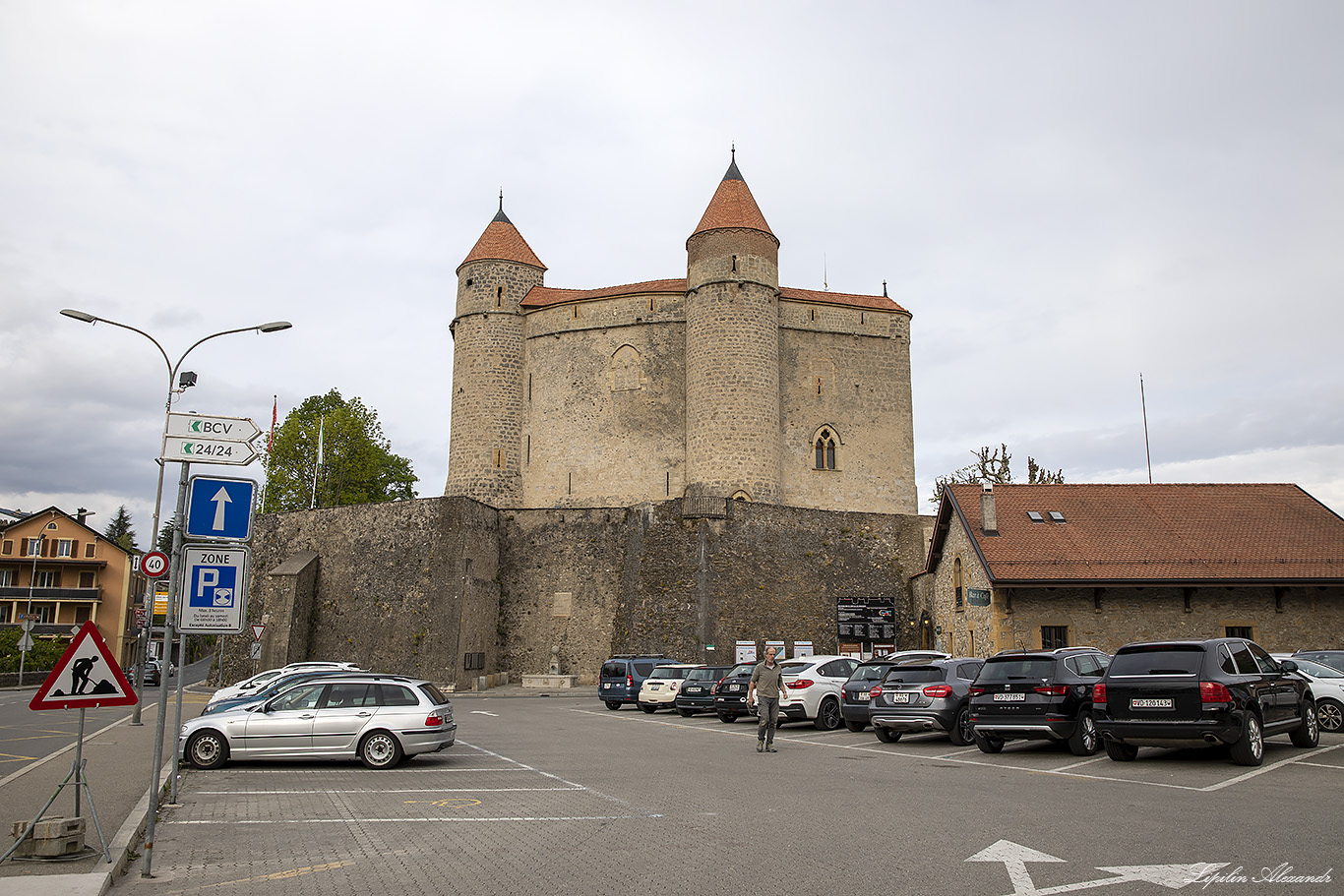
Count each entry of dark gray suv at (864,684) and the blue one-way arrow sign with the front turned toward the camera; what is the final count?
1

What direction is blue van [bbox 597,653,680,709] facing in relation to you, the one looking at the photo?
facing away from the viewer and to the right of the viewer

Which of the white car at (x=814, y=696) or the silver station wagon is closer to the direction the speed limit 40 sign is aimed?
the silver station wagon

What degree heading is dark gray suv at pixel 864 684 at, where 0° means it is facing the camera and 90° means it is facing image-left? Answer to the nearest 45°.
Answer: approximately 225°

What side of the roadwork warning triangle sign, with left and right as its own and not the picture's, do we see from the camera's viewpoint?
front

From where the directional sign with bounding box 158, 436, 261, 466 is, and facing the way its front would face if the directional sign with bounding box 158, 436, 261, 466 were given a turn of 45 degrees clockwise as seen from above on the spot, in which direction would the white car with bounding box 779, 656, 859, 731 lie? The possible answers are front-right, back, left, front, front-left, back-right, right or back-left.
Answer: back

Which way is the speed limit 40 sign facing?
toward the camera

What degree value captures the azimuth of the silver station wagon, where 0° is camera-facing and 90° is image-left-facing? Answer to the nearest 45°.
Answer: approximately 90°

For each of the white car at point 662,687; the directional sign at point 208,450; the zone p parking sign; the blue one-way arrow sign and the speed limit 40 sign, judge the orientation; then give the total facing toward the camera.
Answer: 4

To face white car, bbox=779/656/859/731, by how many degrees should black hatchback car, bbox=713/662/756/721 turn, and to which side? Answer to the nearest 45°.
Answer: approximately 90° to its right

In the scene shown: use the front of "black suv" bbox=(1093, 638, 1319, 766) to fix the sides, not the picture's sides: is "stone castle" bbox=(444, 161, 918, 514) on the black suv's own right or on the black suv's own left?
on the black suv's own left

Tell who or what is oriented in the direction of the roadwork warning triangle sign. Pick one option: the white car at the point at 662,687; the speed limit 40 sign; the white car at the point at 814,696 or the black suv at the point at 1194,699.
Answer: the speed limit 40 sign

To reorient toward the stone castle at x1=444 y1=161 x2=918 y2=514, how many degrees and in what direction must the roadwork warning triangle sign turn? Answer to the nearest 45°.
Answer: approximately 135° to its left

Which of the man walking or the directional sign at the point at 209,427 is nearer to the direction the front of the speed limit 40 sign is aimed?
the directional sign

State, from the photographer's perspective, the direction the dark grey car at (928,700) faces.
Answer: facing away from the viewer and to the right of the viewer
